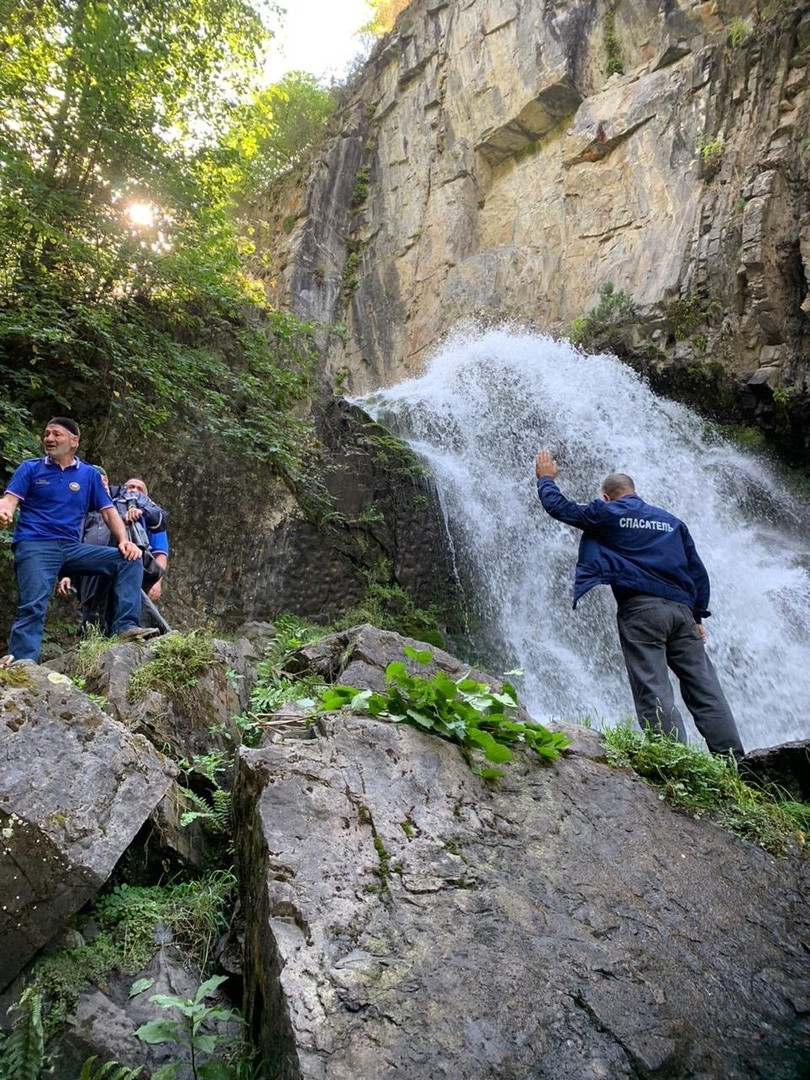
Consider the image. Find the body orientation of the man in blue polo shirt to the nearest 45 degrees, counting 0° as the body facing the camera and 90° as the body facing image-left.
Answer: approximately 0°

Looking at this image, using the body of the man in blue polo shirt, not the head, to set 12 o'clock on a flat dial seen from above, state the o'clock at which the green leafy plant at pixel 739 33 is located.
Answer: The green leafy plant is roughly at 8 o'clock from the man in blue polo shirt.

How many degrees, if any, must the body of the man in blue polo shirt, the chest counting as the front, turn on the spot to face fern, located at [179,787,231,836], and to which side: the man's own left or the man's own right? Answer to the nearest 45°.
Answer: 0° — they already face it

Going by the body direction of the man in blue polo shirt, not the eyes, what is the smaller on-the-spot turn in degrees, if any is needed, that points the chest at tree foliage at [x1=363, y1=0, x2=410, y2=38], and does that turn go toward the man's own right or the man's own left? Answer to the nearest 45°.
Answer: approximately 135° to the man's own left

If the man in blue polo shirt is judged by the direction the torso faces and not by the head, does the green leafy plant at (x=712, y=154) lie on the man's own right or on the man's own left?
on the man's own left

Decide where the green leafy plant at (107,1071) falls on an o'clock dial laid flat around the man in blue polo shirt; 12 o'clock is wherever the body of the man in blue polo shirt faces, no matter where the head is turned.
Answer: The green leafy plant is roughly at 12 o'clock from the man in blue polo shirt.

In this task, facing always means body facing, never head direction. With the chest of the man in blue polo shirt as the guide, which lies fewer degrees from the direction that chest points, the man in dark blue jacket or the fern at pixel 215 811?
the fern

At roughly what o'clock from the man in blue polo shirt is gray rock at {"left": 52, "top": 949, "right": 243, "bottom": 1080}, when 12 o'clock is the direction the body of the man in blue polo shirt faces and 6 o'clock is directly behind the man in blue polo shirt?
The gray rock is roughly at 12 o'clock from the man in blue polo shirt.
